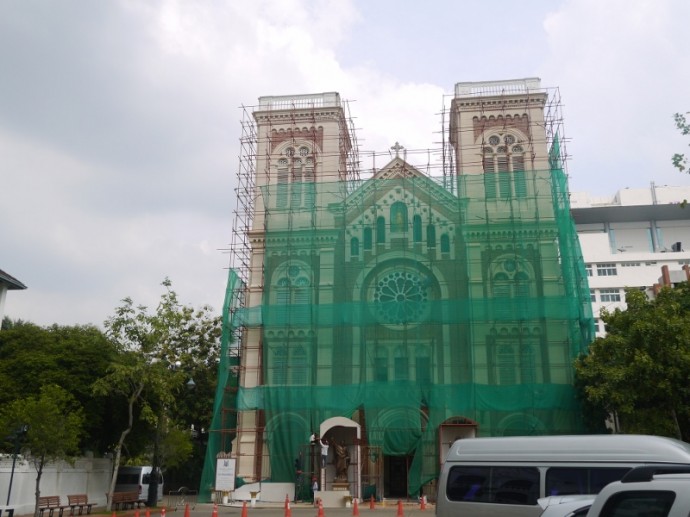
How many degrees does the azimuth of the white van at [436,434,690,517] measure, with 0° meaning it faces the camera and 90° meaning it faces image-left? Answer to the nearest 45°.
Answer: approximately 270°

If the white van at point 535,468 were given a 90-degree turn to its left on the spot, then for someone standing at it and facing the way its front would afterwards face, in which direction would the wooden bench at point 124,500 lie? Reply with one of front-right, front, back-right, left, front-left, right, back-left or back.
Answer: front-left

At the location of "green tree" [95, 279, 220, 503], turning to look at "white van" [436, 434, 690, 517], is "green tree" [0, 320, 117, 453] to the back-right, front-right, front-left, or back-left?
back-right

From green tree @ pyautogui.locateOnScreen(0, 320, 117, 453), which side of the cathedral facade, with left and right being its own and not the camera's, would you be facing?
right

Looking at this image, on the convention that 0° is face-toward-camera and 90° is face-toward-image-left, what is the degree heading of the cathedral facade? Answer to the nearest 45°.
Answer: approximately 0°

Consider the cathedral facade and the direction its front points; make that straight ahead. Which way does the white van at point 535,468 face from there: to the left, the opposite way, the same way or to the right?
to the left

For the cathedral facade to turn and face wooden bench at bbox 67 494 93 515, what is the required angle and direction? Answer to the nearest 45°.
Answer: approximately 45° to its right

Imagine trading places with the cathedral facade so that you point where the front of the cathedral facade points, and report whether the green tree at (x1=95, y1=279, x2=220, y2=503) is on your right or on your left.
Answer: on your right

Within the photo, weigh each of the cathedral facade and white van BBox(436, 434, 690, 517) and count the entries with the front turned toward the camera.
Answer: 1
